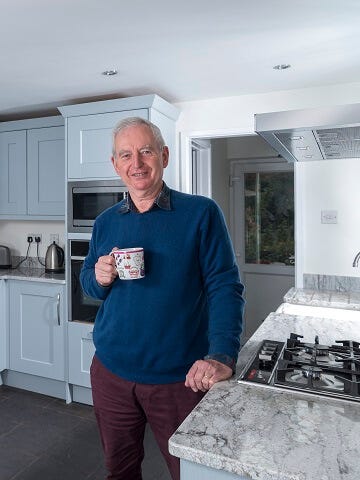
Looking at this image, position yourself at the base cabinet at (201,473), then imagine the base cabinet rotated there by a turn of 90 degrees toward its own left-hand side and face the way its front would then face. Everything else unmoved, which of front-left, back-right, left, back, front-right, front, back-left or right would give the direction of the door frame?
back-left

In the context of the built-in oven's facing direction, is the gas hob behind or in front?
in front

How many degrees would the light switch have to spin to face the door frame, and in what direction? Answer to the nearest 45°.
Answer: approximately 90° to its right

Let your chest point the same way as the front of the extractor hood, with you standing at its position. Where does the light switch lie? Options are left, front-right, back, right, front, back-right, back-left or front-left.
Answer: back-right

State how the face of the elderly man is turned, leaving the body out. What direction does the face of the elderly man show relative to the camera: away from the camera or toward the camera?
toward the camera

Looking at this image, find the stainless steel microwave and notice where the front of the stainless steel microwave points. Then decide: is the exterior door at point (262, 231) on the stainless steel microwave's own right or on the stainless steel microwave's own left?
on the stainless steel microwave's own left

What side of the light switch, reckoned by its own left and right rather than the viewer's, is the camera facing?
front

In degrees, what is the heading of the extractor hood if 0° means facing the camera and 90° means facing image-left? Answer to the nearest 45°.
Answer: approximately 45°

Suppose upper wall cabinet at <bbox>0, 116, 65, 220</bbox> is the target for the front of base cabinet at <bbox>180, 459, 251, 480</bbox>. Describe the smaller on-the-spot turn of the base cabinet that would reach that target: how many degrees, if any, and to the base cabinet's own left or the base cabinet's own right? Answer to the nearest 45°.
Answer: approximately 90° to the base cabinet's own right

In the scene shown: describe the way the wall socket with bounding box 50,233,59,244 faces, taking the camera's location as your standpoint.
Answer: facing the viewer

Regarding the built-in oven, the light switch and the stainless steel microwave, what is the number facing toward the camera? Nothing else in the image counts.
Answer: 3

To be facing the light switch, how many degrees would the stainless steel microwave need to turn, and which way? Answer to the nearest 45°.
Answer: approximately 90° to its left
